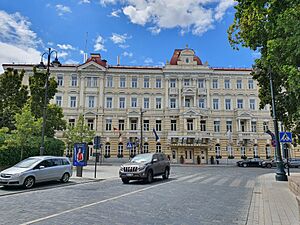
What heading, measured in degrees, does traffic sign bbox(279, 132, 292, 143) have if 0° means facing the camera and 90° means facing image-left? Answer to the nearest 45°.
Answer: approximately 0°

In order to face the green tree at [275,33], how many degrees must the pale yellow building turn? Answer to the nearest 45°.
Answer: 0° — it already faces it

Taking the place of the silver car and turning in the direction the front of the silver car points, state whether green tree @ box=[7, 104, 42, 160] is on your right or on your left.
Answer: on your right

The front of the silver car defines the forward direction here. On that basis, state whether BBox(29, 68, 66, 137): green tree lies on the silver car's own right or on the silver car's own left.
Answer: on the silver car's own right

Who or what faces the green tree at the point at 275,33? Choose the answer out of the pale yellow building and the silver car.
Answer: the pale yellow building

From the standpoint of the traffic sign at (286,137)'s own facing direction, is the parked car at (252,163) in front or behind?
behind

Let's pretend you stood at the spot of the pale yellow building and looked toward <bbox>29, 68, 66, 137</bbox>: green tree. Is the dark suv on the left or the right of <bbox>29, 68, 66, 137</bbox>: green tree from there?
left

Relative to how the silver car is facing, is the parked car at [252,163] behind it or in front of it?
behind

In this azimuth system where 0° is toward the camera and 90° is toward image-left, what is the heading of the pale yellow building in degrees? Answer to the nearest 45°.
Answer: approximately 0°

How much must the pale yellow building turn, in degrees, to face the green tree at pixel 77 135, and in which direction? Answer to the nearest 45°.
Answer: approximately 45° to its right

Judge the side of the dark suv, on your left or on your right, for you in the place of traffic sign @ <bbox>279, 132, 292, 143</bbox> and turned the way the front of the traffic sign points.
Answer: on your right
